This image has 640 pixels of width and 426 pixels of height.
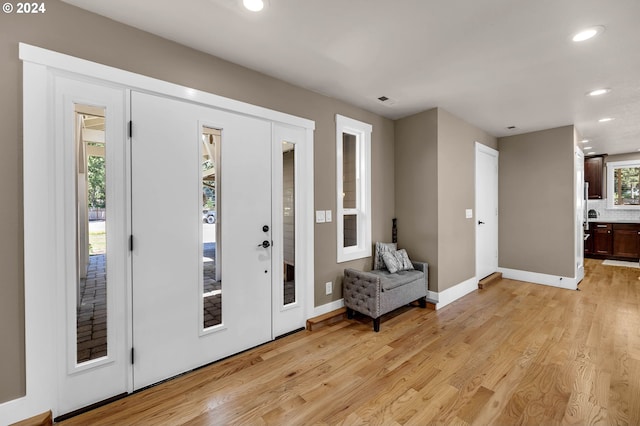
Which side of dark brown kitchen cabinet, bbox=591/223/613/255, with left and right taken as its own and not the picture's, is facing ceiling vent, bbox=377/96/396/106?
front

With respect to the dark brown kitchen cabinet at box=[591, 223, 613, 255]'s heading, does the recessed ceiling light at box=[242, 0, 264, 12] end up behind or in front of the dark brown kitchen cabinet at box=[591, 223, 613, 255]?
in front

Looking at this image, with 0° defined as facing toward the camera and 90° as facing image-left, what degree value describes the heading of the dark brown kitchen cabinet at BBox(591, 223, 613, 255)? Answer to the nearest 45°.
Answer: approximately 0°

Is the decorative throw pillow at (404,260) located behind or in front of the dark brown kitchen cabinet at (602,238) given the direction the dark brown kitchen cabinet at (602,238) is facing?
in front

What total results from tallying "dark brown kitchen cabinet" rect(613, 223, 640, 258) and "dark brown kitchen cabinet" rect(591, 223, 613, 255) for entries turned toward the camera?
2

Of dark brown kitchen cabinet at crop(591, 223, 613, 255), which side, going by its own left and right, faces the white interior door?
front

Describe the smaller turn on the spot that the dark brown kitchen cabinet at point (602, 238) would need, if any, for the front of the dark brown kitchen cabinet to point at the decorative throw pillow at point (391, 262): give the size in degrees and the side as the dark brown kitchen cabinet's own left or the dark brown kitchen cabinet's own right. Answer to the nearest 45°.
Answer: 0° — it already faces it
